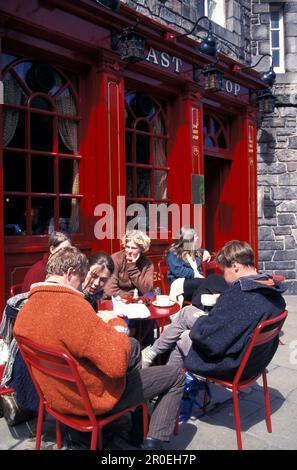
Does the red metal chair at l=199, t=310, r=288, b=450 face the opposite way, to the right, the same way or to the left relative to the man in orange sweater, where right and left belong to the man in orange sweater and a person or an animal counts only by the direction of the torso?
to the left

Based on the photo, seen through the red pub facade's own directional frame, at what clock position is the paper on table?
The paper on table is roughly at 1 o'clock from the red pub facade.

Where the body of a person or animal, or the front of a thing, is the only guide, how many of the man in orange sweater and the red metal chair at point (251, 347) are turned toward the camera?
0

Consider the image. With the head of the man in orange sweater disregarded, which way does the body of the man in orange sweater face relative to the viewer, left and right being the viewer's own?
facing away from the viewer and to the right of the viewer

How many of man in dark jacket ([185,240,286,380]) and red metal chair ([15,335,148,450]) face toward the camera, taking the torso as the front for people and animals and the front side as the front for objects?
0

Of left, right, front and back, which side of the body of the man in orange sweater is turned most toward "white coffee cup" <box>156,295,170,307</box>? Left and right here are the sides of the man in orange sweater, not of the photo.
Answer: front

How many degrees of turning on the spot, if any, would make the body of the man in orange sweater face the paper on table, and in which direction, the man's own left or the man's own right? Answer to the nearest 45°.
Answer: approximately 45° to the man's own left

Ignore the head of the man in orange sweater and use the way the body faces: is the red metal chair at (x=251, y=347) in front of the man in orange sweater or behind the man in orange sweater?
in front

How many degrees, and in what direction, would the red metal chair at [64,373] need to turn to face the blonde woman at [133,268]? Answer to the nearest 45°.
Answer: approximately 45° to its left

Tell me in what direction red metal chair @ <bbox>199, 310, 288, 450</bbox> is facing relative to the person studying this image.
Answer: facing away from the viewer and to the left of the viewer

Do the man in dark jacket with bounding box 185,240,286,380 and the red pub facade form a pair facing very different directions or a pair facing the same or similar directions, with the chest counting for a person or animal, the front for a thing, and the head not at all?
very different directions

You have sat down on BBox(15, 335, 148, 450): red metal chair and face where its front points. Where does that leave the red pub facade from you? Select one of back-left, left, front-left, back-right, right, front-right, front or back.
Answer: front-left

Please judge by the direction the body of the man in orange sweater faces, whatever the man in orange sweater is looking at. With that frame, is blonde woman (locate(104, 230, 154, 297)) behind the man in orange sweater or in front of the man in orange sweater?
in front

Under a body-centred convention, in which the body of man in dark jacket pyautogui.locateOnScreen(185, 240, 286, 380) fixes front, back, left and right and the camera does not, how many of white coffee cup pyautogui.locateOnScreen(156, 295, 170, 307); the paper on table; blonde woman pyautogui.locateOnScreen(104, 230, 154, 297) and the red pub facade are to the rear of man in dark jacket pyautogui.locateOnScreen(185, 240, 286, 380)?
0

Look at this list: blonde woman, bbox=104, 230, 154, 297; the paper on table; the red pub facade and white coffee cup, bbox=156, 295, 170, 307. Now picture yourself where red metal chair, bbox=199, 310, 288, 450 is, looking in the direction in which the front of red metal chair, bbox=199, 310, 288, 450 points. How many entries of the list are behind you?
0

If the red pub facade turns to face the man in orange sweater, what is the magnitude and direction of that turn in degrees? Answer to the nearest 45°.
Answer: approximately 45° to its right

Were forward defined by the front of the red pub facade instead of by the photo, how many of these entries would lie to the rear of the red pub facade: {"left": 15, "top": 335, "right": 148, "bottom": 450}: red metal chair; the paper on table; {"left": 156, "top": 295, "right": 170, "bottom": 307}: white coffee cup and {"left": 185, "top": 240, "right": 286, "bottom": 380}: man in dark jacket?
0

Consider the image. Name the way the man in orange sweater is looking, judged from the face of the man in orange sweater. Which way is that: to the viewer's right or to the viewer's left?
to the viewer's right

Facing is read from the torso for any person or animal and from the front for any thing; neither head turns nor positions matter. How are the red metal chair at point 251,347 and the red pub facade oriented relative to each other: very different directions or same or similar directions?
very different directions

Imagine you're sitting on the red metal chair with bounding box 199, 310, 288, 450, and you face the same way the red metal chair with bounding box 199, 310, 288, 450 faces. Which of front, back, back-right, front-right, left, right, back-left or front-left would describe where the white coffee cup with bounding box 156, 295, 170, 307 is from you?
front

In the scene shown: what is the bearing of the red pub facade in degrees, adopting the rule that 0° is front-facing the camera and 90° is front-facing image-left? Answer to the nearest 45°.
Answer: approximately 315°

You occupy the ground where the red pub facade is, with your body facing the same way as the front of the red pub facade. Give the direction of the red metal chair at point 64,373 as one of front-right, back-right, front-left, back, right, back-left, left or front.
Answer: front-right
